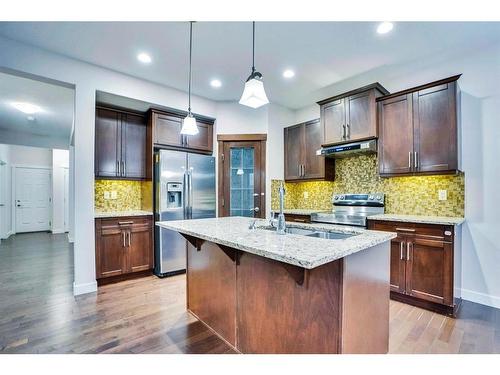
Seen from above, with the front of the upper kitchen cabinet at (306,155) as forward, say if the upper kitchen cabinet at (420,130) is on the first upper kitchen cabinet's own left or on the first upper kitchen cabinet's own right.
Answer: on the first upper kitchen cabinet's own left

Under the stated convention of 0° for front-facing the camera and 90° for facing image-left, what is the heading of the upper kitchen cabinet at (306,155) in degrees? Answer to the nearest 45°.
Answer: approximately 45°

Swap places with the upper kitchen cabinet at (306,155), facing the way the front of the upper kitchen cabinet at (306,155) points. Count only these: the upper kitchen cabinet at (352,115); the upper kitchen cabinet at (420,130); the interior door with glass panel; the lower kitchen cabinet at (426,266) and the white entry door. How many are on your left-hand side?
3

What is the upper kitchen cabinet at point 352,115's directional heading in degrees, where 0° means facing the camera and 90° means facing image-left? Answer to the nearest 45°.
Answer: approximately 45°

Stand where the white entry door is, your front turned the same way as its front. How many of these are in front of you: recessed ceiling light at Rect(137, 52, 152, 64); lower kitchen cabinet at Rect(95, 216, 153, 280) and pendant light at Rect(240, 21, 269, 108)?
3

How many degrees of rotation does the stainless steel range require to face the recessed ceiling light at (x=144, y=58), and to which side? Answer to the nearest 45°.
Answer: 0° — it already faces it

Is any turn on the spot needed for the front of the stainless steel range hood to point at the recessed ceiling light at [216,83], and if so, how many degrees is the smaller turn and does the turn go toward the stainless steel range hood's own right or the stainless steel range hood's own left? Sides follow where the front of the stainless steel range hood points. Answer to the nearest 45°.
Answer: approximately 45° to the stainless steel range hood's own right
